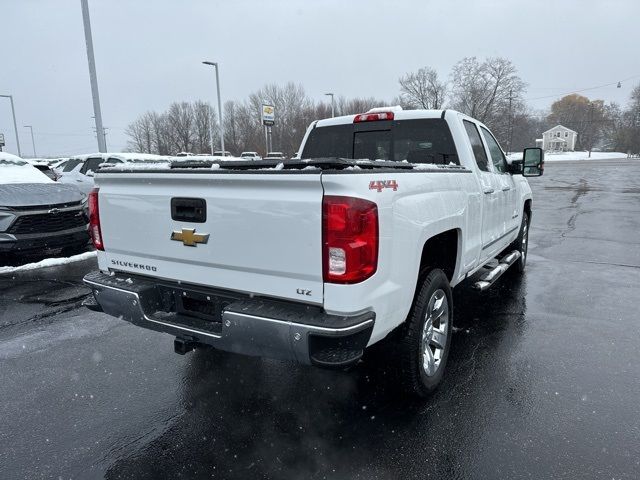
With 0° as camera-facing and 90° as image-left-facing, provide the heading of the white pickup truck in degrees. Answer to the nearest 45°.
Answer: approximately 225°

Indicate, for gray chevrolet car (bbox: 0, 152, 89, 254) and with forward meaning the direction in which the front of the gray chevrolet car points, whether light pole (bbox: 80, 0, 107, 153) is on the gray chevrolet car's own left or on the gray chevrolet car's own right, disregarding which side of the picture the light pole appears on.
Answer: on the gray chevrolet car's own left

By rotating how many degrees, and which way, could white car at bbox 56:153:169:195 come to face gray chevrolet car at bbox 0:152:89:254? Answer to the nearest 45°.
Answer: approximately 45° to its left

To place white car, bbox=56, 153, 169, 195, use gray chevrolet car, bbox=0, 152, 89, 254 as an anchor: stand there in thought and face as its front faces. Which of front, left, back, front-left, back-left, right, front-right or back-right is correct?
back-left

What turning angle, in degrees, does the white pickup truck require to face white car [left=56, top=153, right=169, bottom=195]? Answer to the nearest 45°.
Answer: approximately 90° to its left

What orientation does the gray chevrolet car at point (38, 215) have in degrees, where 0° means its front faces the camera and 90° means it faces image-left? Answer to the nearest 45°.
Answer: approximately 315°

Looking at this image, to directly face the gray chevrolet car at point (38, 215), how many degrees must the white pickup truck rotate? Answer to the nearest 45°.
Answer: approximately 90° to its left
